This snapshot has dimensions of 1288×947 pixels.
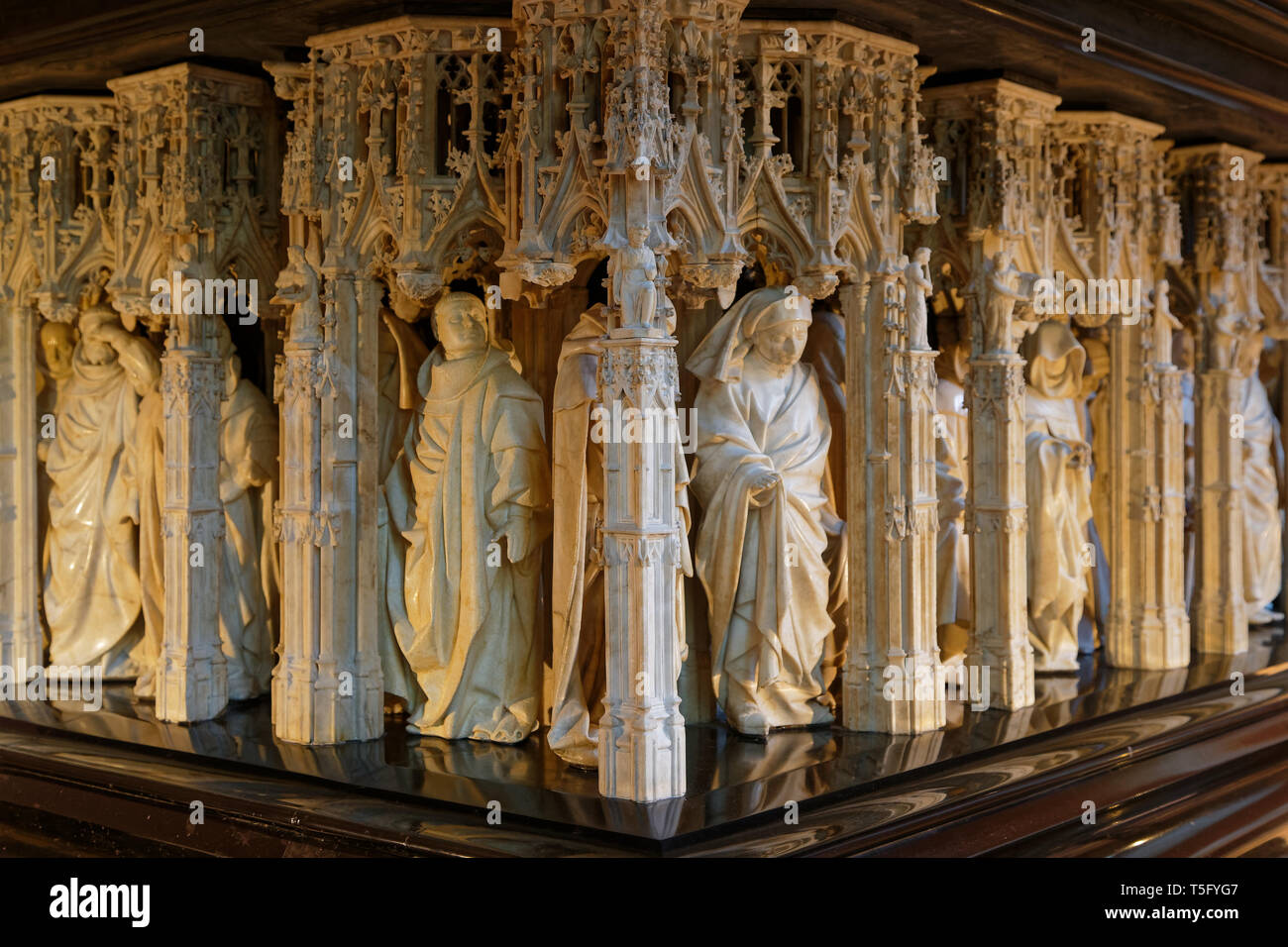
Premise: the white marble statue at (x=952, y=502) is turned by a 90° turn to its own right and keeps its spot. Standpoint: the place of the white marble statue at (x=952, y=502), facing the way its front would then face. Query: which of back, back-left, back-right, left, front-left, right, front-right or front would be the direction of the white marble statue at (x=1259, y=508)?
back

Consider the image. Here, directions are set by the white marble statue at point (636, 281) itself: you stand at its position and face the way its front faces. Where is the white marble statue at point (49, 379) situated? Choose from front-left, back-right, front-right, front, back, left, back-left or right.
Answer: back-right

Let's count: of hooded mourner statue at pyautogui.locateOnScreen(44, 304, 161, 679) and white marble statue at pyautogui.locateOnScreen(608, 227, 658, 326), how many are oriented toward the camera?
2

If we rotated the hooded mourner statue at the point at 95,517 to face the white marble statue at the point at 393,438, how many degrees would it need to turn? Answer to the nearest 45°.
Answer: approximately 45° to its left

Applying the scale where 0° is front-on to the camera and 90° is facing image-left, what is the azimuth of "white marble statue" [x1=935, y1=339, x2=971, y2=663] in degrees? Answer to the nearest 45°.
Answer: approximately 315°

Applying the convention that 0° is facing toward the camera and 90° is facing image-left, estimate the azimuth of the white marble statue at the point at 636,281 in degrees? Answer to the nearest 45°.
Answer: approximately 0°

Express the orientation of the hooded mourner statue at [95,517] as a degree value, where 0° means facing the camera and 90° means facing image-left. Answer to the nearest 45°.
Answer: approximately 0°

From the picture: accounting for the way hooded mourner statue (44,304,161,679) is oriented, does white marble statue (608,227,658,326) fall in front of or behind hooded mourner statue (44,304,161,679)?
in front

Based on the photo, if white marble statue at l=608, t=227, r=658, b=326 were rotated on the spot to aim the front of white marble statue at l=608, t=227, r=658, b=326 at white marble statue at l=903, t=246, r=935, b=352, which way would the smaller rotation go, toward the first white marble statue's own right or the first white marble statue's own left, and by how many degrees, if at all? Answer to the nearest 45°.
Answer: approximately 135° to the first white marble statue's own left
